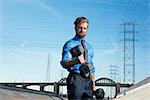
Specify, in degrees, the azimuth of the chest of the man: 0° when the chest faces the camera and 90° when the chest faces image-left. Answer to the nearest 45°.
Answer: approximately 315°
